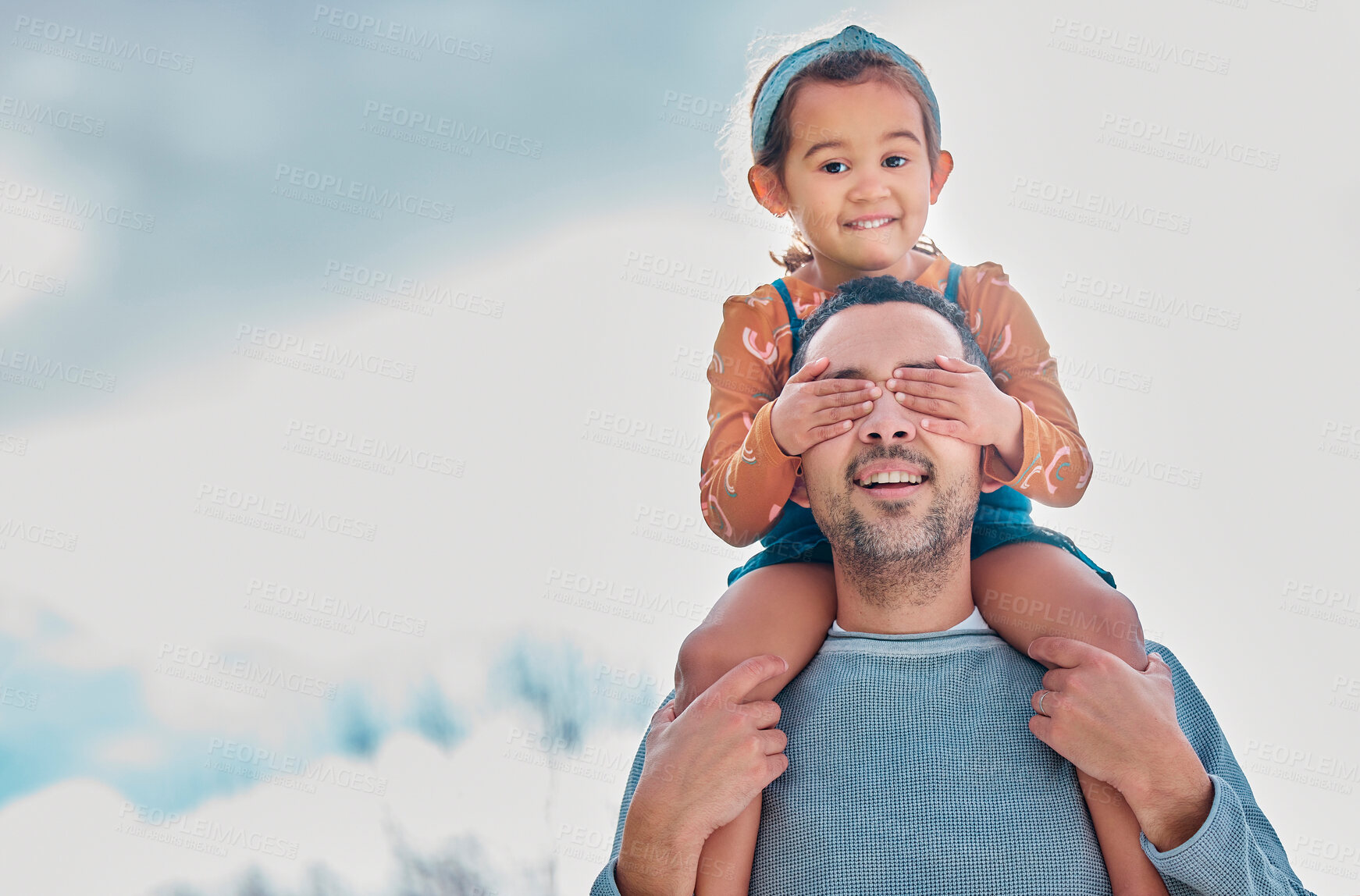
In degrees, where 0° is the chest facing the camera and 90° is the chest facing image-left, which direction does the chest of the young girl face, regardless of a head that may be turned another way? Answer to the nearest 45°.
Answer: approximately 0°

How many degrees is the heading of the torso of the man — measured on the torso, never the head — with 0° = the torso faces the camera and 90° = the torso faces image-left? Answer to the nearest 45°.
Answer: approximately 0°
